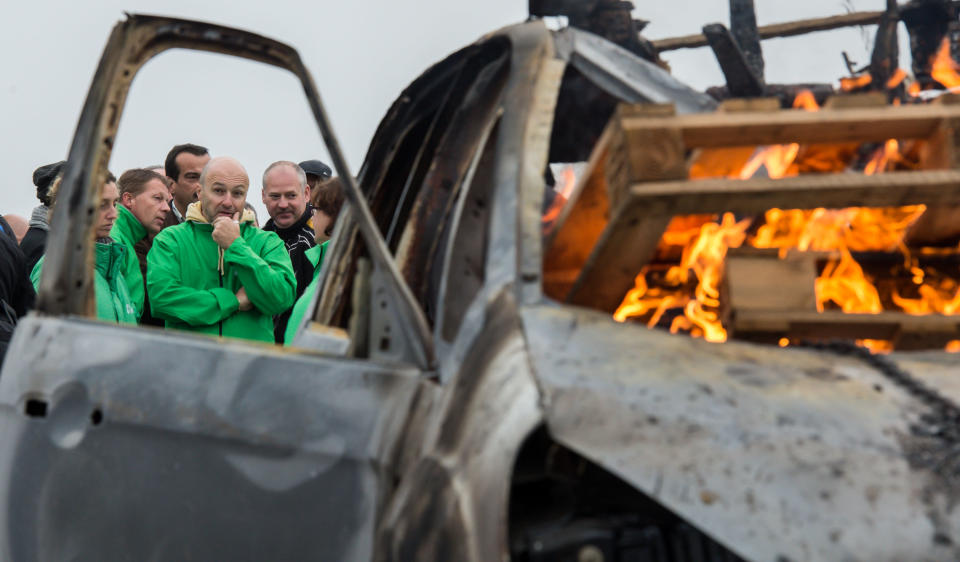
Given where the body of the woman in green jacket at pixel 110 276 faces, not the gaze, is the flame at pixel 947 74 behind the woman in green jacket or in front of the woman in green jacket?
in front

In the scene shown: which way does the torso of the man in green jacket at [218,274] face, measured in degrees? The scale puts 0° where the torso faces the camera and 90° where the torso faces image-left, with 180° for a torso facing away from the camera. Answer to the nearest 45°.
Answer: approximately 0°

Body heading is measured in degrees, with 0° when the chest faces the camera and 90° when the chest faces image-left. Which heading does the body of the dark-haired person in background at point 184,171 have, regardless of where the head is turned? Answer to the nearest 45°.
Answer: approximately 315°

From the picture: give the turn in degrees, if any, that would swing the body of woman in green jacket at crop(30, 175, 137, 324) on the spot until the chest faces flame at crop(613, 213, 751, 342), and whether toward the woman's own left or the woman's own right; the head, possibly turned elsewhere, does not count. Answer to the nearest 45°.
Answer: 0° — they already face it

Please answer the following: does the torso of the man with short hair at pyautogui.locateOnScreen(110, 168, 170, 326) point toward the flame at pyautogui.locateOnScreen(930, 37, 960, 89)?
yes

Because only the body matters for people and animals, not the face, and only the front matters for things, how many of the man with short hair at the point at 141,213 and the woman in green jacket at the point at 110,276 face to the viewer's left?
0

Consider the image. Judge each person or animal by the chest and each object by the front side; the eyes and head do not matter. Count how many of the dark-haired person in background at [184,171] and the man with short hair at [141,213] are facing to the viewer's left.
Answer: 0

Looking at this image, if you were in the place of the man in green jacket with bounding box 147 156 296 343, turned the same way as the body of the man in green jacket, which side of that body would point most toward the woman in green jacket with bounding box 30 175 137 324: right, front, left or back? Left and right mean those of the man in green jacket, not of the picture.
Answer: right

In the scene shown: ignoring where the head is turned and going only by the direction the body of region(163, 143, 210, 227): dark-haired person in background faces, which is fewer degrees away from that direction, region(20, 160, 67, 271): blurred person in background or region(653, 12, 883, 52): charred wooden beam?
the charred wooden beam

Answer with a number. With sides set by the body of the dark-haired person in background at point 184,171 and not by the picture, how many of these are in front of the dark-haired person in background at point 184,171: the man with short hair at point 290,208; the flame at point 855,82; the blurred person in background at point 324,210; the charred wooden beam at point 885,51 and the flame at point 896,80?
5

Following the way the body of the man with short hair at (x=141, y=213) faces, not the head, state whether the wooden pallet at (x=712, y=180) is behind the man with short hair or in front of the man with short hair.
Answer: in front
